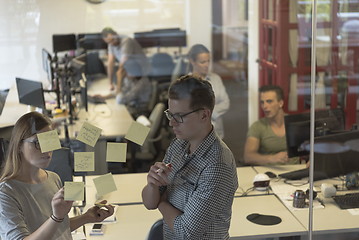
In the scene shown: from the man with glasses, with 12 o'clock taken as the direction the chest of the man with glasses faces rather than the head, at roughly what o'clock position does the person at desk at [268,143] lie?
The person at desk is roughly at 5 o'clock from the man with glasses.

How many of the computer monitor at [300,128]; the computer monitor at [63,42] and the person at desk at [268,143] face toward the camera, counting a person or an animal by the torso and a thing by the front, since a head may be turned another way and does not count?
2

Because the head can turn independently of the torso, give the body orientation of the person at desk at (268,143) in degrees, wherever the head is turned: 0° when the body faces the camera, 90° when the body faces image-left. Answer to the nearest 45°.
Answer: approximately 0°

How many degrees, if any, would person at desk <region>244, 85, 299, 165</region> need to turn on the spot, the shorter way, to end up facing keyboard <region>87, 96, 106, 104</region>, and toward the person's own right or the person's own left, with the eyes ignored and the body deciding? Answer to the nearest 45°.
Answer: approximately 135° to the person's own right

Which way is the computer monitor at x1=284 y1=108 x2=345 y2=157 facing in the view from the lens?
facing away from the viewer and to the left of the viewer

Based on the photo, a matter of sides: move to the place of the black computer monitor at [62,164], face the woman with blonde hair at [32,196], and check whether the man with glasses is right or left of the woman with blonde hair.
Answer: left

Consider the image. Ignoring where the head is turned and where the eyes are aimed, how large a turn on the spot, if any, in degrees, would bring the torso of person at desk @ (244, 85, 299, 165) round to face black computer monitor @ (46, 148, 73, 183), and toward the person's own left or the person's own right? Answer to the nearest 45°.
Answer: approximately 45° to the person's own right
